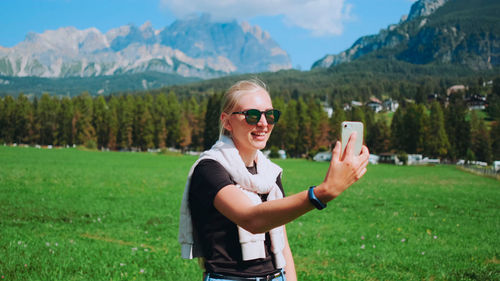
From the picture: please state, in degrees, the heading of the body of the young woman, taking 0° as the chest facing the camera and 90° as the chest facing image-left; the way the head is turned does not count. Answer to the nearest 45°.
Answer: approximately 315°

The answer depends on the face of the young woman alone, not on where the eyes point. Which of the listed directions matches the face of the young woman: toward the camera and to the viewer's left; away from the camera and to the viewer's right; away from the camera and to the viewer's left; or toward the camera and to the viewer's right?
toward the camera and to the viewer's right
